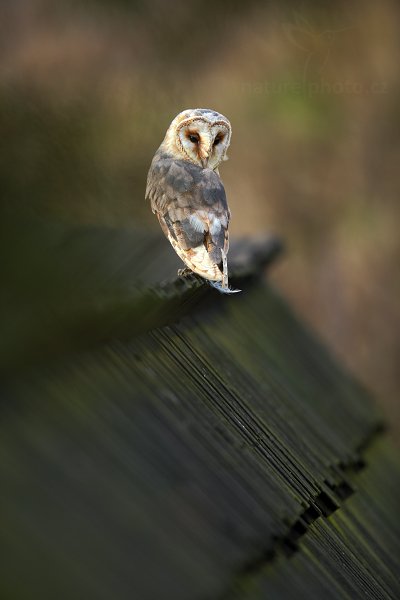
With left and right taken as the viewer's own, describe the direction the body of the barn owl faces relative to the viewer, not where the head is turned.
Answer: facing away from the viewer and to the left of the viewer
